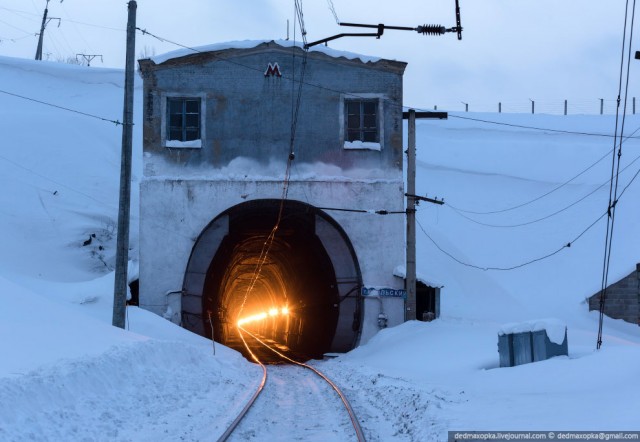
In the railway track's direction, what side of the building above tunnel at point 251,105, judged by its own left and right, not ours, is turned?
front

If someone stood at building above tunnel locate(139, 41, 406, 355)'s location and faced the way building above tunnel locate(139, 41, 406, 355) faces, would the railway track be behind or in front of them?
in front

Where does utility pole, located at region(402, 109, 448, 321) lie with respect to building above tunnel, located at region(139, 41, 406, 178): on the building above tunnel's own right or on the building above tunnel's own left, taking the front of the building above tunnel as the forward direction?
on the building above tunnel's own left

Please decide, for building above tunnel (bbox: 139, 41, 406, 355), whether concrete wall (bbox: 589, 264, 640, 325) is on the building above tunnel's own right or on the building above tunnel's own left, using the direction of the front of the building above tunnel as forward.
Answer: on the building above tunnel's own left

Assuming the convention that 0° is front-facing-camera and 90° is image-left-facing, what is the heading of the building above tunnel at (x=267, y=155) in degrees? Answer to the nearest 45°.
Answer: approximately 0°
